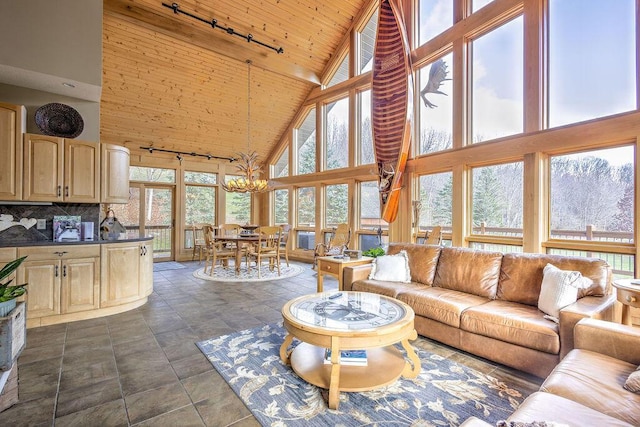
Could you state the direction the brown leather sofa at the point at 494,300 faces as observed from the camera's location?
facing the viewer and to the left of the viewer

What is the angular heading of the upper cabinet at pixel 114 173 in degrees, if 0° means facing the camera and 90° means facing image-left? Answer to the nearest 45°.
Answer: approximately 315°

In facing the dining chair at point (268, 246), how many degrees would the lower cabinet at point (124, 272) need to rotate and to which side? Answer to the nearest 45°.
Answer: approximately 90° to its left

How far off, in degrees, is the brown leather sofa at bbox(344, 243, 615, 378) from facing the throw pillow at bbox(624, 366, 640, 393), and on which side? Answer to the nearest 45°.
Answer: approximately 90° to its left

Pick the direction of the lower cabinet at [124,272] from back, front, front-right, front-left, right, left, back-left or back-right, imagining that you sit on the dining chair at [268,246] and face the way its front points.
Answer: left

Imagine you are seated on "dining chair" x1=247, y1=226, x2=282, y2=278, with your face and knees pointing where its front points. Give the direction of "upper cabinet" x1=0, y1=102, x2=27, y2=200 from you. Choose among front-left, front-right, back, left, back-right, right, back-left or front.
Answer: left

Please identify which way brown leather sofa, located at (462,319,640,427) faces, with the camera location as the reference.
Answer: facing away from the viewer and to the left of the viewer

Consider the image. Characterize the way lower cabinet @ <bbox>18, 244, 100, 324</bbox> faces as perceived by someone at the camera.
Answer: facing the viewer and to the right of the viewer

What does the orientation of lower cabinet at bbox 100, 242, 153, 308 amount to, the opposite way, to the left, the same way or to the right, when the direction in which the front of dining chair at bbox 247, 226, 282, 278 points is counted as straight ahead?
the opposite way

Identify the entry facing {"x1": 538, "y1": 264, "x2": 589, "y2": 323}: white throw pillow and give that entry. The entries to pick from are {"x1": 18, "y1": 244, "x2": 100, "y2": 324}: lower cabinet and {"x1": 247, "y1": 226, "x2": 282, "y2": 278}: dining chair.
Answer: the lower cabinet

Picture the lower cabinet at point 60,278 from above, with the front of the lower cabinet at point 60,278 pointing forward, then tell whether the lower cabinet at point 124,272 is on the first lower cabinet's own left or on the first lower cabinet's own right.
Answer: on the first lower cabinet's own left
